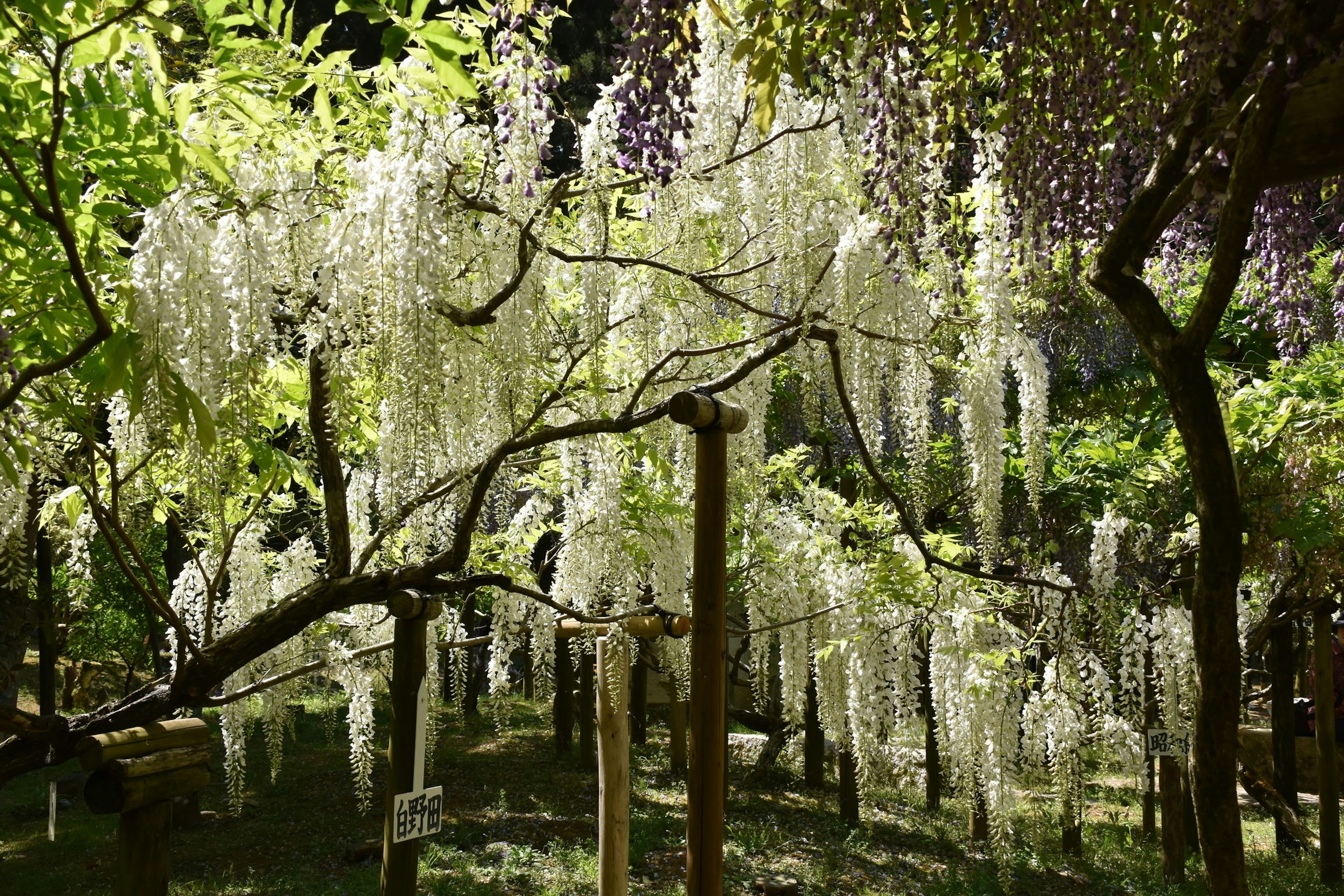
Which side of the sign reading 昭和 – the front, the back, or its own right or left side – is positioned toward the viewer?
front

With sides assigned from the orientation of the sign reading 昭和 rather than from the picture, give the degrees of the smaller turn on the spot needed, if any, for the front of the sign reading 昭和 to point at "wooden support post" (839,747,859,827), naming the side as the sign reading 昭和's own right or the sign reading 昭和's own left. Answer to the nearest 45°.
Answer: approximately 135° to the sign reading 昭和's own right

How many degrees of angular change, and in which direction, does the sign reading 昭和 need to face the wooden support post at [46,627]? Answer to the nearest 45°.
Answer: approximately 90° to its right

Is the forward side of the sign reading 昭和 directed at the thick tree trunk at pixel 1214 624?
yes

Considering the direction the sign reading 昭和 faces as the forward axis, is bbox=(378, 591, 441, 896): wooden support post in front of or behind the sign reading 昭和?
in front

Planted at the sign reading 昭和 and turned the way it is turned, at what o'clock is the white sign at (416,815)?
The white sign is roughly at 1 o'clock from the sign reading 昭和.

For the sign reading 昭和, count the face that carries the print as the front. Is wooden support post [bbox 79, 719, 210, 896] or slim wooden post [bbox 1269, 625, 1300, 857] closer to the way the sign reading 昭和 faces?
the wooden support post

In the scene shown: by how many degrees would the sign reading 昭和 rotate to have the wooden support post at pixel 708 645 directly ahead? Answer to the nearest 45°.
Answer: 0° — it already faces it

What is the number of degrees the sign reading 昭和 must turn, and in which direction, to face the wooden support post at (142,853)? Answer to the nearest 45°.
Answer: approximately 45° to its right
